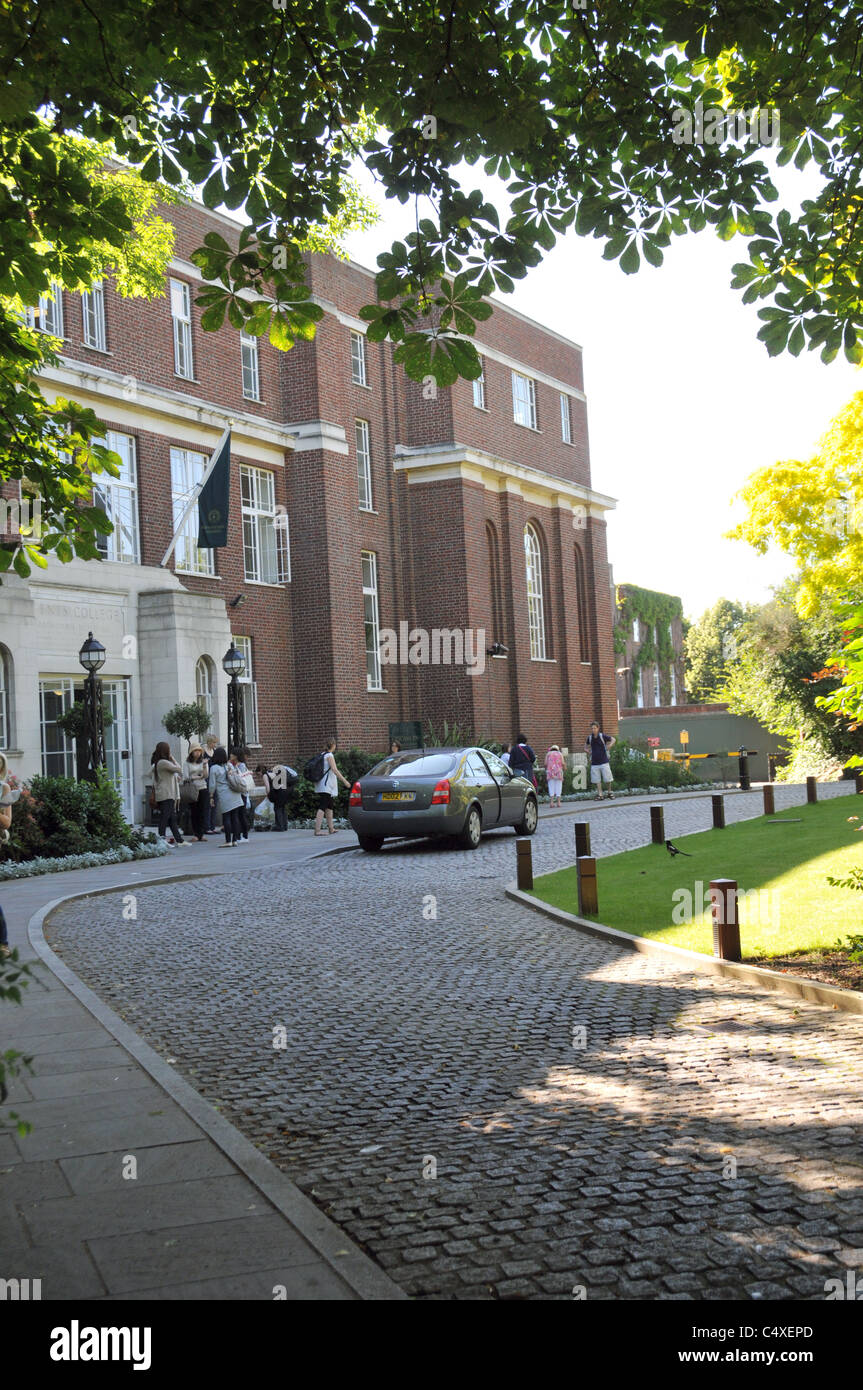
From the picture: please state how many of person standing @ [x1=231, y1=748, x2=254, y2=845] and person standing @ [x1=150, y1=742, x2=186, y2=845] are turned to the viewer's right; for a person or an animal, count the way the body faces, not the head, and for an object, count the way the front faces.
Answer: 1

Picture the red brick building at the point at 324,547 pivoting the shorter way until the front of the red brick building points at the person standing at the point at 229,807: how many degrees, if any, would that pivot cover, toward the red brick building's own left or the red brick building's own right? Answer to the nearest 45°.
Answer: approximately 45° to the red brick building's own right

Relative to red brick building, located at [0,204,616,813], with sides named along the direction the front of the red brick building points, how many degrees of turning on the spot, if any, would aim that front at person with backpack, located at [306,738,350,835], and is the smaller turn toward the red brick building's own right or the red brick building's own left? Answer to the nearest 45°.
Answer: approximately 45° to the red brick building's own right

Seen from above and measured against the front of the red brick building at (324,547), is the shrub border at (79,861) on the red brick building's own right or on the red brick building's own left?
on the red brick building's own right

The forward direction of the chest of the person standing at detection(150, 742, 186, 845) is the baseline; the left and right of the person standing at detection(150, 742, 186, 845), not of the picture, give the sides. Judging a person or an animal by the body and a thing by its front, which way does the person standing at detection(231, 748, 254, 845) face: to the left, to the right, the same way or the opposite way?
the opposite way

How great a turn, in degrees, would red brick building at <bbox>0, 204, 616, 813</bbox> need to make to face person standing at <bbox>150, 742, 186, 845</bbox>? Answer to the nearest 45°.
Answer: approximately 45° to its right
